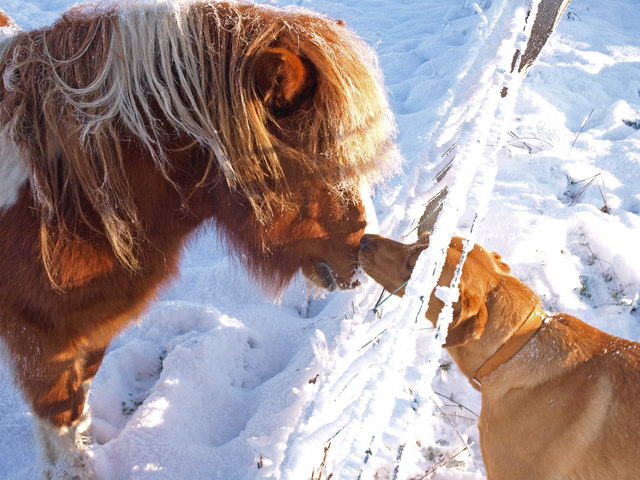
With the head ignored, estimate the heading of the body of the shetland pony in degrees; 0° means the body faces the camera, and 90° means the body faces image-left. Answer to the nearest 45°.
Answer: approximately 270°

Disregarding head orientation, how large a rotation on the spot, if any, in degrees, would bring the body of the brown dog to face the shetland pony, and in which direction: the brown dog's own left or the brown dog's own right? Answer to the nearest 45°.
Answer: approximately 45° to the brown dog's own left

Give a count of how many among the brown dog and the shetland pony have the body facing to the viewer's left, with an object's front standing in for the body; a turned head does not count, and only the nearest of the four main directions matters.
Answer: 1

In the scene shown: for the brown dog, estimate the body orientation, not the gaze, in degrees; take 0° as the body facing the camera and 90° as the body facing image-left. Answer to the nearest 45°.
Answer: approximately 90°

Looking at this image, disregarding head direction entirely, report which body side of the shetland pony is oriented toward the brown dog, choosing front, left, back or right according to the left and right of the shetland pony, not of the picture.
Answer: front
